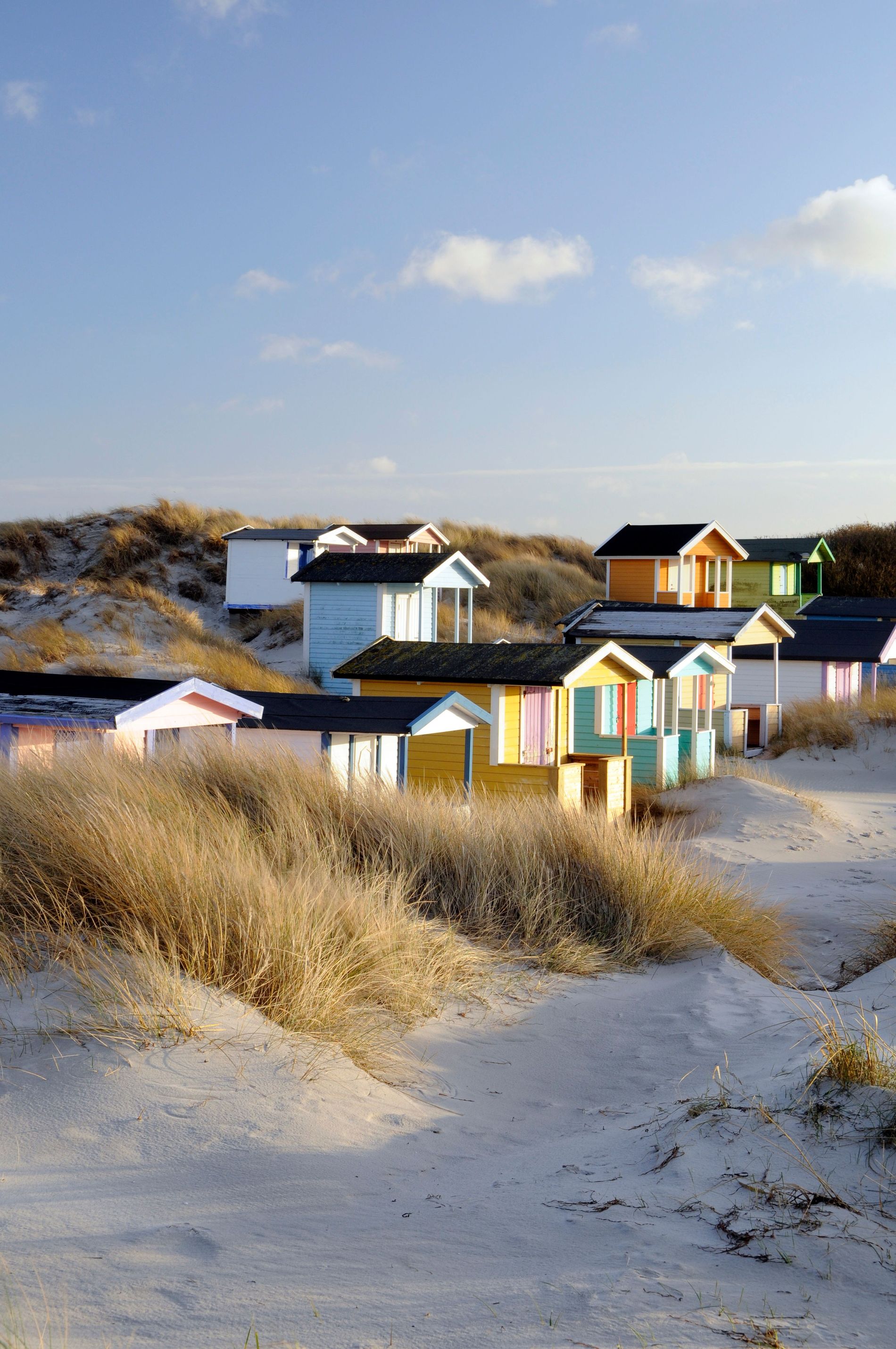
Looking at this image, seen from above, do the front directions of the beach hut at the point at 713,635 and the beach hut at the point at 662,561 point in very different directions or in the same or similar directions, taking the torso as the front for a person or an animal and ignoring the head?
same or similar directions

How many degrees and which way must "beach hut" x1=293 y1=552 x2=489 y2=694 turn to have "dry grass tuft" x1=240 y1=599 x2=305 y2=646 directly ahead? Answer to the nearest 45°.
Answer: approximately 135° to its left

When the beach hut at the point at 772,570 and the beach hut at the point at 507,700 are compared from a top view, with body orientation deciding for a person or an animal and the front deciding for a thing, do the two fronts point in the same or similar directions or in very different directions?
same or similar directions

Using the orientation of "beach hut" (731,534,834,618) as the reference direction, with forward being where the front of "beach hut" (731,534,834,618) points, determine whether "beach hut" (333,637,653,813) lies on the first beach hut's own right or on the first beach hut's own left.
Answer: on the first beach hut's own right

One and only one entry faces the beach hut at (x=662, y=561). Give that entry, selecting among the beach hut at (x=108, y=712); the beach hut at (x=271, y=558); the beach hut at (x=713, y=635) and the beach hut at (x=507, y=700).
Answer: the beach hut at (x=271, y=558)

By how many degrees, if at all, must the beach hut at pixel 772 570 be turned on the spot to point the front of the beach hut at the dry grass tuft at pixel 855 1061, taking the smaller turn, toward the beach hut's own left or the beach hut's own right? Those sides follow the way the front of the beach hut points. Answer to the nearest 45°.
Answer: approximately 45° to the beach hut's own right

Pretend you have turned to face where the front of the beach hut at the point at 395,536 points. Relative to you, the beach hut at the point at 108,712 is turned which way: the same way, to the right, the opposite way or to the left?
the same way

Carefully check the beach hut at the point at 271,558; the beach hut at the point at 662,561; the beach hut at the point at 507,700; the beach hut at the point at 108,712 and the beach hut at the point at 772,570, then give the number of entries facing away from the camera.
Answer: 0

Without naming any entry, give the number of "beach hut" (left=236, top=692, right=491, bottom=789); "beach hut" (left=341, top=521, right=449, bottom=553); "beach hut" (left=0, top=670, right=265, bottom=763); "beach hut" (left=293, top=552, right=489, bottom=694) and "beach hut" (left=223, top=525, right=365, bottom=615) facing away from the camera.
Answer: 0

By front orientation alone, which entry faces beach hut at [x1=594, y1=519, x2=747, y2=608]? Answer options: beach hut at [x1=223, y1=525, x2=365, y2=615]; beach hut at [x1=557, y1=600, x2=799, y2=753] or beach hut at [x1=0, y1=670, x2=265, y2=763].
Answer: beach hut at [x1=223, y1=525, x2=365, y2=615]

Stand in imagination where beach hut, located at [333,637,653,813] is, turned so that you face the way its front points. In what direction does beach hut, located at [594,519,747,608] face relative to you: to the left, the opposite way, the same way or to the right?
the same way

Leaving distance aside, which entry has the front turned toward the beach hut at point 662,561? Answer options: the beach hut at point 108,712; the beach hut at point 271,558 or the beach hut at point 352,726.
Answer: the beach hut at point 271,558

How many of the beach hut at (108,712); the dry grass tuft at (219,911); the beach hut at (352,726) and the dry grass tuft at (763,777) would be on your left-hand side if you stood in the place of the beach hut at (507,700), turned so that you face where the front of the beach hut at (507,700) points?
1

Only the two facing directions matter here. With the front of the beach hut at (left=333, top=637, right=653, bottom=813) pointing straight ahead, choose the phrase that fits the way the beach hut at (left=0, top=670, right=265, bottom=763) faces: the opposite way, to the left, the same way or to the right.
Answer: the same way

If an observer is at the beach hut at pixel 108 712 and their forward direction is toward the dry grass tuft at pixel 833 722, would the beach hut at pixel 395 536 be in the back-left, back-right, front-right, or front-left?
front-left

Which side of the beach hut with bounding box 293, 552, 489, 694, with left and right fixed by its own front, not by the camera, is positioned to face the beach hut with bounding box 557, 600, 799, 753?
front

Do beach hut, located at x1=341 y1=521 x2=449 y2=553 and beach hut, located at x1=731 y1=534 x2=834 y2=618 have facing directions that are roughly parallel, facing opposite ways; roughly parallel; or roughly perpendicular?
roughly parallel

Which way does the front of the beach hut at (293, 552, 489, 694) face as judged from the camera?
facing the viewer and to the right of the viewer

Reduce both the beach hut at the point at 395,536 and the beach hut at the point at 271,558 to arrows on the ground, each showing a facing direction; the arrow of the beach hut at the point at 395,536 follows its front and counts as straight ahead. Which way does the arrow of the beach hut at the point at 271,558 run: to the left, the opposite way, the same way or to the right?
the same way
